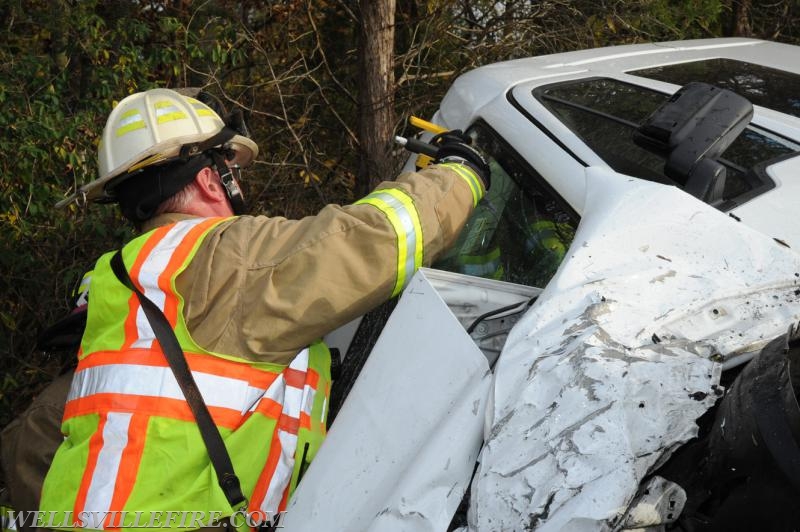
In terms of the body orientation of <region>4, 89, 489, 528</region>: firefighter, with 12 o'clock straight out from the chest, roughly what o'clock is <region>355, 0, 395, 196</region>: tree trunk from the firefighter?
The tree trunk is roughly at 11 o'clock from the firefighter.

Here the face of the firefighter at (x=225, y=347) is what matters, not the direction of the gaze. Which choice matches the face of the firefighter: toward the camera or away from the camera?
away from the camera

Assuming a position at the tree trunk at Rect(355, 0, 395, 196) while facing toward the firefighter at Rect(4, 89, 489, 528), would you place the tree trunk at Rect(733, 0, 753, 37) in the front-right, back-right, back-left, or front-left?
back-left

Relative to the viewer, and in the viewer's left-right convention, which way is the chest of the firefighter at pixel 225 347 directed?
facing away from the viewer and to the right of the viewer

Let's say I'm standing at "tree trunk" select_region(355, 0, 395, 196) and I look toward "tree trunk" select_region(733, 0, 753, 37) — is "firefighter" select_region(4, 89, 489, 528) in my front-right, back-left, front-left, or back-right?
back-right

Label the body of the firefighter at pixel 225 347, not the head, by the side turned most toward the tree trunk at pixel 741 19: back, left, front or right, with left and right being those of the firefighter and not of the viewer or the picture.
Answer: front
